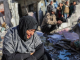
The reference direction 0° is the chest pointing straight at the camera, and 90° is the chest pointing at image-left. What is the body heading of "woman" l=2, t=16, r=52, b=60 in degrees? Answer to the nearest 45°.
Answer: approximately 315°

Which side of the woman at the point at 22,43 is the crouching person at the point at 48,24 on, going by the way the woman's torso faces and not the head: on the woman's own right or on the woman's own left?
on the woman's own left
